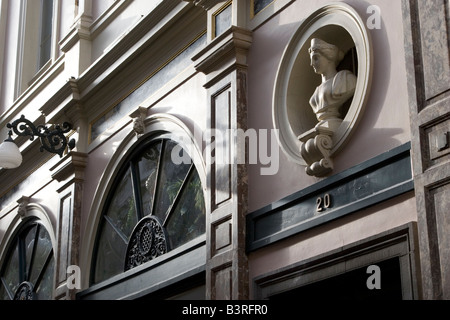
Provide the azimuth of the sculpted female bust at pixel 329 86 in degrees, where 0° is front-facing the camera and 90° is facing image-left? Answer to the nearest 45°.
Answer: approximately 45°

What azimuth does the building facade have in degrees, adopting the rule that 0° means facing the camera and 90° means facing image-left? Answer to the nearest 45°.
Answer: approximately 45°
